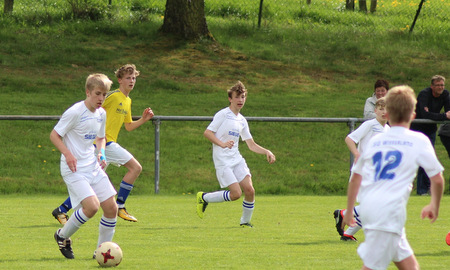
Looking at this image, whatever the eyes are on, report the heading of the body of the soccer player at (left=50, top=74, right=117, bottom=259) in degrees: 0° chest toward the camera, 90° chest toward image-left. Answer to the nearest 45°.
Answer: approximately 315°

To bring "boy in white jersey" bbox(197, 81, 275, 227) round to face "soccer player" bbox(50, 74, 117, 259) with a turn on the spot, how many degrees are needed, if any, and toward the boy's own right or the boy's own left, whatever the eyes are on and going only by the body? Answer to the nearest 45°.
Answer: approximately 90° to the boy's own right

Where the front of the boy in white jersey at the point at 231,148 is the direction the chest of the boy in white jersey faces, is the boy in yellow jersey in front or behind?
behind

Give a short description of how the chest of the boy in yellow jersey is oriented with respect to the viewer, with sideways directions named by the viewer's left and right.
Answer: facing the viewer and to the right of the viewer

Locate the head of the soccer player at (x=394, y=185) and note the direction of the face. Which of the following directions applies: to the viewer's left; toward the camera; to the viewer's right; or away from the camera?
away from the camera

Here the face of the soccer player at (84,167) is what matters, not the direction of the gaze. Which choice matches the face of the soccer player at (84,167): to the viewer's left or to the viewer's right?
to the viewer's right

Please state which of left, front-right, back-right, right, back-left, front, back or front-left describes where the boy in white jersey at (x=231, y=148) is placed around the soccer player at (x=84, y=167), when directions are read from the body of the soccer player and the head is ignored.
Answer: left

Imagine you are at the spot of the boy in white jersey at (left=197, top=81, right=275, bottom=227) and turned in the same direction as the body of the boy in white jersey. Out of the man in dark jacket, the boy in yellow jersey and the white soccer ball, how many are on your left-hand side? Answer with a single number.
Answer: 1

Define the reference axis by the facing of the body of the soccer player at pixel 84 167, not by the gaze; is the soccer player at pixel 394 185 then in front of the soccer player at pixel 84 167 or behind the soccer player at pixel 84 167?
in front
